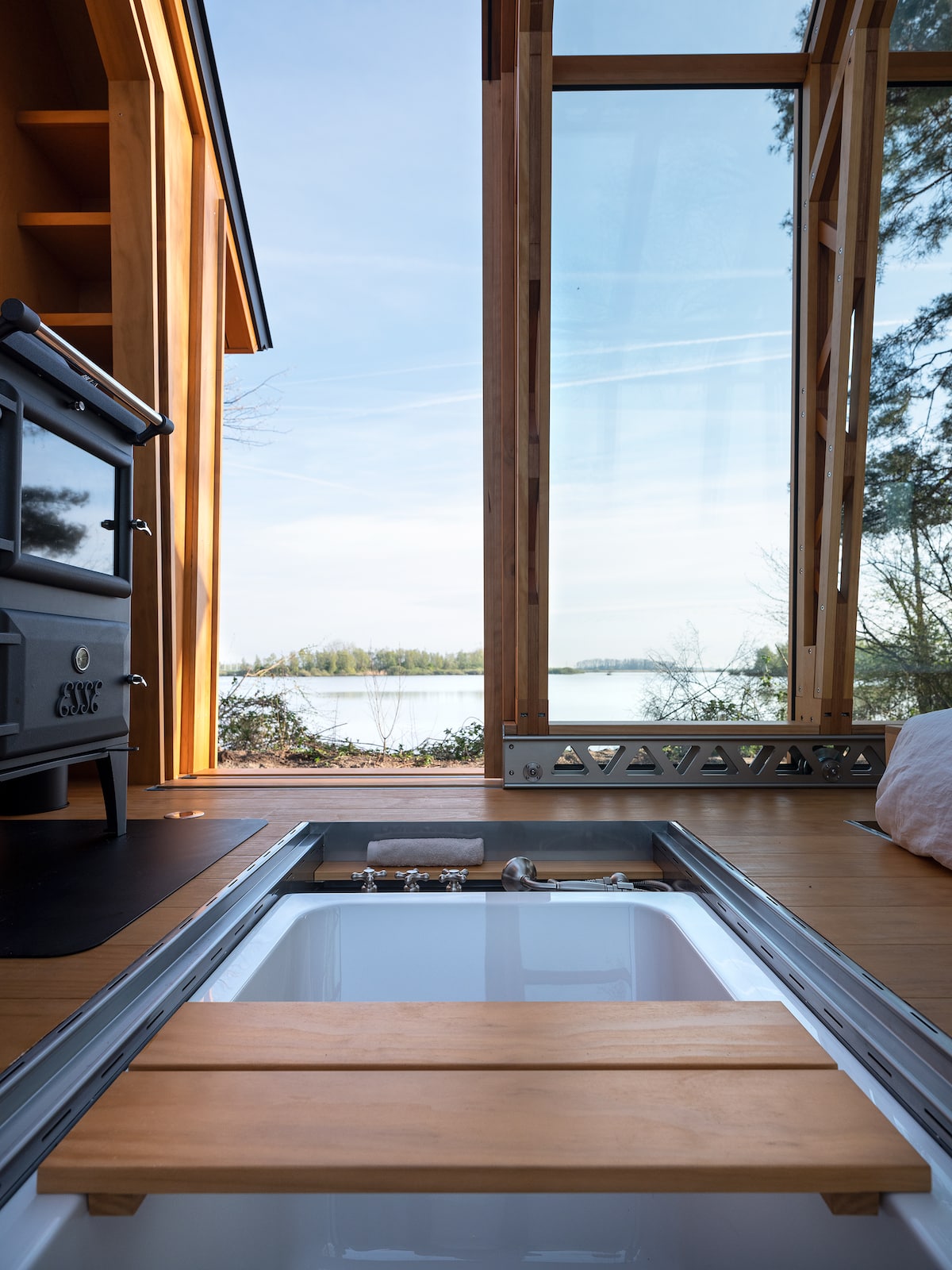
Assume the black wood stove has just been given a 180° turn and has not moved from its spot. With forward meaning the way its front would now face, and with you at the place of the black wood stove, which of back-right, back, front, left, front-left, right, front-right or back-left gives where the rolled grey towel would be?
back-right

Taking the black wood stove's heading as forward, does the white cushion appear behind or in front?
in front

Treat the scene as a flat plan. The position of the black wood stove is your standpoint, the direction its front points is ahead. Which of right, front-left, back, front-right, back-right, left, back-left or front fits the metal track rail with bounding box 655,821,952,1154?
front

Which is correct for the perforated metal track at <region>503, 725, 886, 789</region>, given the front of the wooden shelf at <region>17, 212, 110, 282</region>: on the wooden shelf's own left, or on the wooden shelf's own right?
on the wooden shelf's own left

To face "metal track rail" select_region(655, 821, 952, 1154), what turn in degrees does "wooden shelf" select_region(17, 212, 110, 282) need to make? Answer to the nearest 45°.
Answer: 0° — it already faces it

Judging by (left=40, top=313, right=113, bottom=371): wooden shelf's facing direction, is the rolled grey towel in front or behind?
in front

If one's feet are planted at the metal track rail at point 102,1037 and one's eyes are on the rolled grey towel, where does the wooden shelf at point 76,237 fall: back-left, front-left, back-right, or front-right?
front-left

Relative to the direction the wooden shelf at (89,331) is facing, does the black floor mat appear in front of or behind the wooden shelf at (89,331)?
in front

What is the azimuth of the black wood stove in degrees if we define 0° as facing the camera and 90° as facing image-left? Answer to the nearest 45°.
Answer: approximately 315°

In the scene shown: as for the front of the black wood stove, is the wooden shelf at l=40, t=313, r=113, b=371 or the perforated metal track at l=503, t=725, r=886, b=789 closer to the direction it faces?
the perforated metal track

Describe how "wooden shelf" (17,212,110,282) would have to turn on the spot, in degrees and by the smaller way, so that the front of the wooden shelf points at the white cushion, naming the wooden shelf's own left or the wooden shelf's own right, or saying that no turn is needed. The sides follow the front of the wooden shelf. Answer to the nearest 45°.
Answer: approximately 45° to the wooden shelf's own left

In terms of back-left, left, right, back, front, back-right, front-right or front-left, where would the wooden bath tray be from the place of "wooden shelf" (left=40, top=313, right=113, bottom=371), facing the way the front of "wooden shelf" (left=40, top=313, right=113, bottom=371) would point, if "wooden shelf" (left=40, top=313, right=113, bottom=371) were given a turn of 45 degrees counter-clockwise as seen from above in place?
front-right
